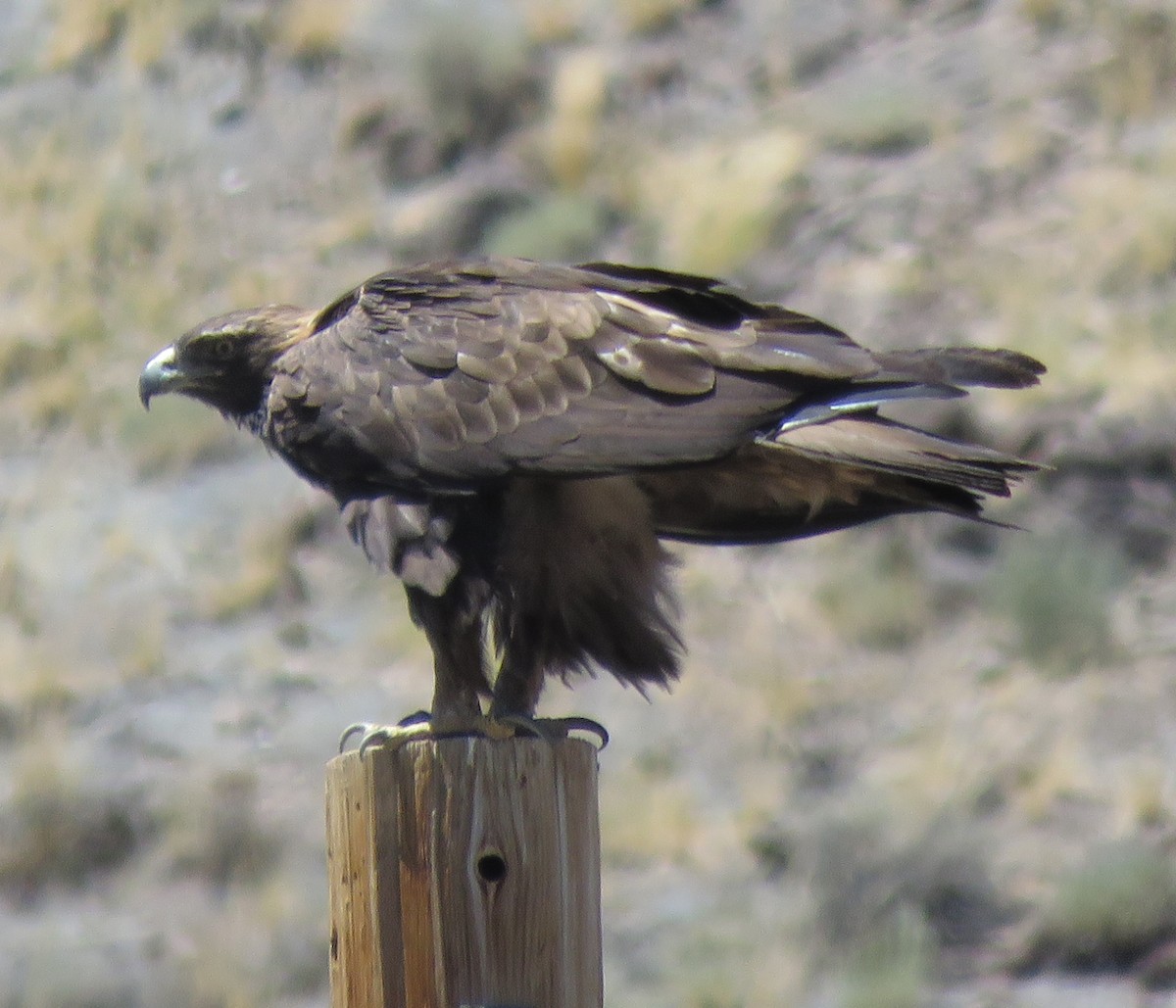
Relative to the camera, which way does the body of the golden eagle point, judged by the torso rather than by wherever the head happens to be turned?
to the viewer's left
